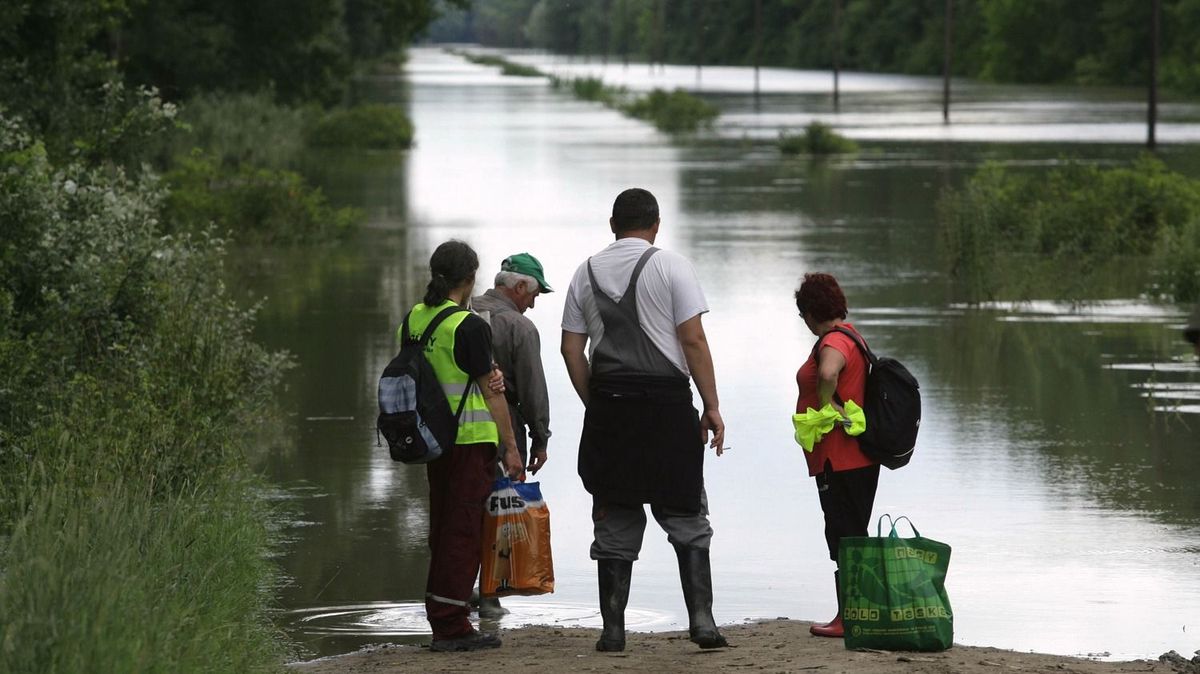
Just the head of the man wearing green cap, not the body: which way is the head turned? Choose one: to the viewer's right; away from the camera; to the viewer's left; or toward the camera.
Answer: to the viewer's right

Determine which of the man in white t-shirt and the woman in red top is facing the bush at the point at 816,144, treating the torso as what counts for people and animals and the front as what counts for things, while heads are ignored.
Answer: the man in white t-shirt

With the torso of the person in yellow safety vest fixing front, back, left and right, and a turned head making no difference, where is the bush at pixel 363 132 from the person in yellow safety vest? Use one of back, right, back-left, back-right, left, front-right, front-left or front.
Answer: front-left

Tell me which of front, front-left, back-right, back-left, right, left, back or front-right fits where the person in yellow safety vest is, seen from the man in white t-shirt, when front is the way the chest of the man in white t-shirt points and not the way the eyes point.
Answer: left

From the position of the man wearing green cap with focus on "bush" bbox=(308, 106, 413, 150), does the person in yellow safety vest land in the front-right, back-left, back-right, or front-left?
back-left

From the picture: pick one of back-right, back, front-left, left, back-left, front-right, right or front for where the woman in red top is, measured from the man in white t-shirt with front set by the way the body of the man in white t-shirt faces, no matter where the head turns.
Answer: right

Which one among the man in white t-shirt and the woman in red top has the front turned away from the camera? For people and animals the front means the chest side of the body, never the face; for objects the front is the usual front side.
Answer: the man in white t-shirt

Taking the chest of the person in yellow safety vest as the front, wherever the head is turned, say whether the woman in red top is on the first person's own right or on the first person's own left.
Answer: on the first person's own right

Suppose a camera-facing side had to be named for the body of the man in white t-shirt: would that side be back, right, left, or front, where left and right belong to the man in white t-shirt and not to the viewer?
back

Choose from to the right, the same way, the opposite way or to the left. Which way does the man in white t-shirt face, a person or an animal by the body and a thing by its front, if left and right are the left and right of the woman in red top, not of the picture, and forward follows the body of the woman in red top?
to the right

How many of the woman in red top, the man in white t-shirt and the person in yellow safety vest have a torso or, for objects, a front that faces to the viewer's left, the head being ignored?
1

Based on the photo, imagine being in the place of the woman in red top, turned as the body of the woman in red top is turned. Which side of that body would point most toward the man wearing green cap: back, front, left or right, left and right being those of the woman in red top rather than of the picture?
front

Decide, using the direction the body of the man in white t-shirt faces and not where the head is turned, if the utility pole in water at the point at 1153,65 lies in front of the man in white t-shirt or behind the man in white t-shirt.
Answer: in front

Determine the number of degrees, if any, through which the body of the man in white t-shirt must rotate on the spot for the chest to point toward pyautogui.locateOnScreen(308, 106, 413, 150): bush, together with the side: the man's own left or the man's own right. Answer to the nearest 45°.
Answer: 0° — they already face it

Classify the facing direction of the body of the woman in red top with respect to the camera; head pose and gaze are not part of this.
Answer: to the viewer's left
